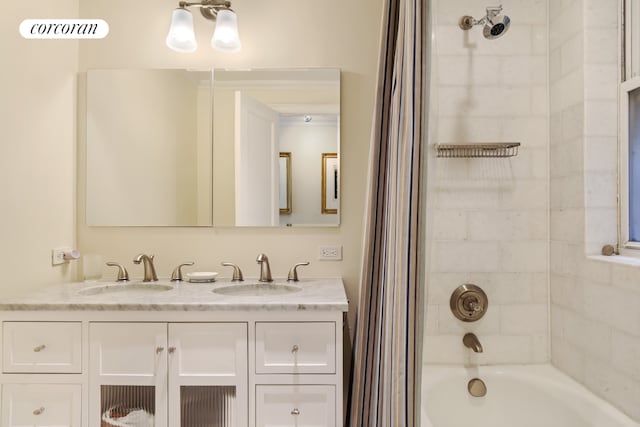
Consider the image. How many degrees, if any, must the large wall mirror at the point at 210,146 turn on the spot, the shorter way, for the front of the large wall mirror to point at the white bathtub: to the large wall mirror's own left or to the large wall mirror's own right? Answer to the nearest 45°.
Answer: approximately 45° to the large wall mirror's own left

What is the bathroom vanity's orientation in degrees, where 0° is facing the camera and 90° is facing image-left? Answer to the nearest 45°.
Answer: approximately 0°
